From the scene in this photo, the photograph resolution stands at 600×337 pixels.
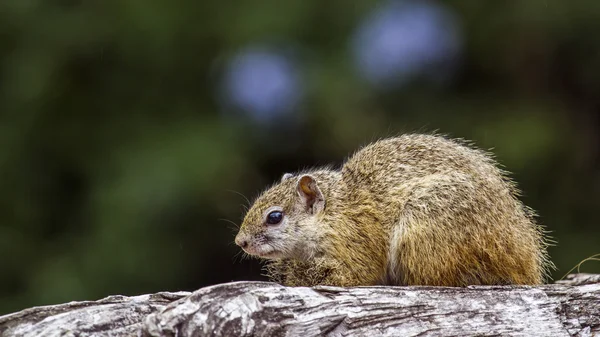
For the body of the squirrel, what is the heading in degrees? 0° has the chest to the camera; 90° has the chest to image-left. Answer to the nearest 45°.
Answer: approximately 90°
